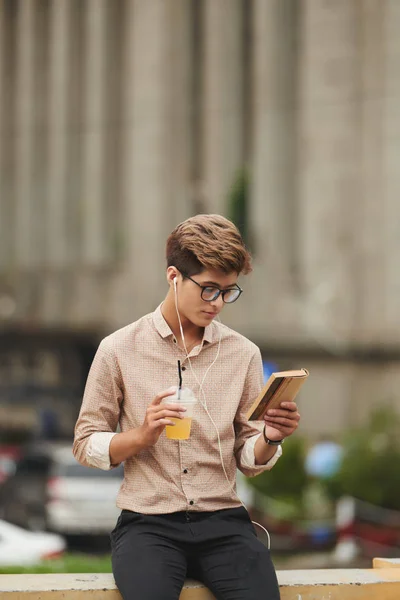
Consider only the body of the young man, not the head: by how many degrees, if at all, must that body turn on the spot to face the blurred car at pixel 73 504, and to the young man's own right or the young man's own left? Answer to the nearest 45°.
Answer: approximately 180°

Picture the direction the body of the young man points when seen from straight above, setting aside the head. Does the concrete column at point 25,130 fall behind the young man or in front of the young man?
behind

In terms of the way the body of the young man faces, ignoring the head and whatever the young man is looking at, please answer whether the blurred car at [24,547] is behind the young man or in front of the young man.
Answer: behind

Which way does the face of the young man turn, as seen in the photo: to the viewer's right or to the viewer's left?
to the viewer's right

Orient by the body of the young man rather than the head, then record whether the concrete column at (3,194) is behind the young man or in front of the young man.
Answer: behind

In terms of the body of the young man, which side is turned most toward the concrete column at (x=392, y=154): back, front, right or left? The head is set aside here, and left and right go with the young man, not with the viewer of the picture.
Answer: back

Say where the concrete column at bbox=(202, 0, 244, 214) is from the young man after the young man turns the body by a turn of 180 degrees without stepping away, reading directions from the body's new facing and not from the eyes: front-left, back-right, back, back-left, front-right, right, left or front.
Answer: front

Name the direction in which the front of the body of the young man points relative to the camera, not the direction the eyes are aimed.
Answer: toward the camera

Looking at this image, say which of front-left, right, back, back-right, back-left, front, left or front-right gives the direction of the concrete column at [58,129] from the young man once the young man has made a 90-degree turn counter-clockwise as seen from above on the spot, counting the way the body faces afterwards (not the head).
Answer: left

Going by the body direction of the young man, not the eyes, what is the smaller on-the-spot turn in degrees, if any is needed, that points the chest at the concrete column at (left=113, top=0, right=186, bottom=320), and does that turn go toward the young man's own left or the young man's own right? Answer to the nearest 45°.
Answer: approximately 180°
